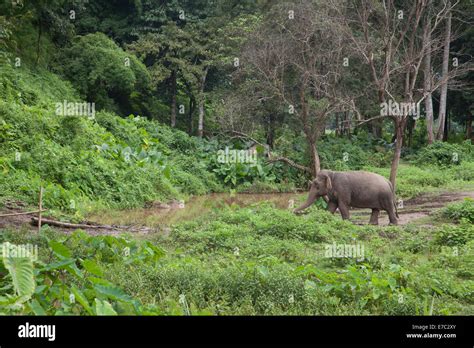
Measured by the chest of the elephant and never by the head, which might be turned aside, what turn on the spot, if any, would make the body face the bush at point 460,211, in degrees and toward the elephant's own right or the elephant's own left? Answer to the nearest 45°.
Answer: approximately 180°

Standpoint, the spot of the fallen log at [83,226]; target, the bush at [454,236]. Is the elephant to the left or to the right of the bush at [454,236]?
left

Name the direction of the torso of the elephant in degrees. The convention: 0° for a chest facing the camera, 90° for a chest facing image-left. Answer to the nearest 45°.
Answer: approximately 90°

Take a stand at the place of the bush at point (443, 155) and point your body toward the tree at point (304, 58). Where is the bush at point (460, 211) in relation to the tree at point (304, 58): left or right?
left

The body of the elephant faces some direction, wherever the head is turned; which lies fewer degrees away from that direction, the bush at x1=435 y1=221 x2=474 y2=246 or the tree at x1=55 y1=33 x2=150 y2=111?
the tree

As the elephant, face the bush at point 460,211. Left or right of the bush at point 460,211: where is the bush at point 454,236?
right

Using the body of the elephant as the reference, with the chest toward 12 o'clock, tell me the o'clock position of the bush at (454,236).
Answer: The bush is roughly at 8 o'clock from the elephant.

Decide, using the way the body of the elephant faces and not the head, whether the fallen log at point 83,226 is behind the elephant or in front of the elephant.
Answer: in front

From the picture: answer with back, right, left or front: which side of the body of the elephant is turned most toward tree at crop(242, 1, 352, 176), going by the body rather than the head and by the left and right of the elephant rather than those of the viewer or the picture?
right

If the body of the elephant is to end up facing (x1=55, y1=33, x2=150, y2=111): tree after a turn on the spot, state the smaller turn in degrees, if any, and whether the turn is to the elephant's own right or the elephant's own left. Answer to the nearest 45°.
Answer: approximately 45° to the elephant's own right
